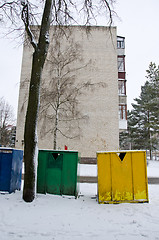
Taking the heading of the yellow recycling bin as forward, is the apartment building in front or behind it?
behind

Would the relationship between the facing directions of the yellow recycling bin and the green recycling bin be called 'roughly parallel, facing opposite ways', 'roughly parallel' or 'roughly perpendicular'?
roughly parallel

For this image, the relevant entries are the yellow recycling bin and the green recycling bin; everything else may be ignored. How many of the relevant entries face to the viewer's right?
0

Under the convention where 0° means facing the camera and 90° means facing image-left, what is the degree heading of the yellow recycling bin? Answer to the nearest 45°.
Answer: approximately 0°

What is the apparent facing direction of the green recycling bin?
toward the camera

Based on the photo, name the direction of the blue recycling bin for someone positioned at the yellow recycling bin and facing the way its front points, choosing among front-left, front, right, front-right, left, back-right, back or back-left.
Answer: right
